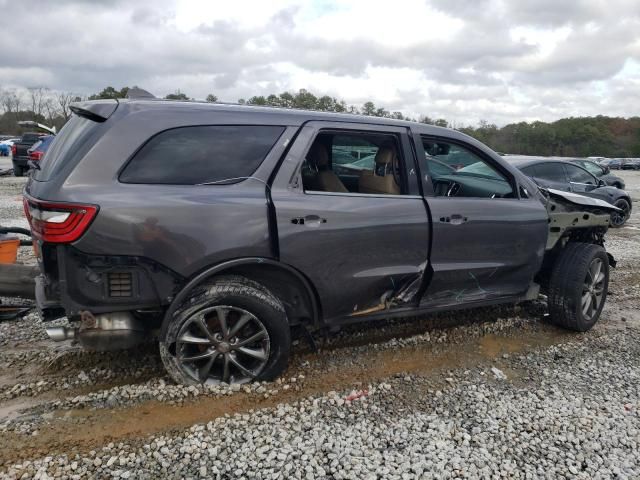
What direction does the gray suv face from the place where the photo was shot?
facing away from the viewer and to the right of the viewer

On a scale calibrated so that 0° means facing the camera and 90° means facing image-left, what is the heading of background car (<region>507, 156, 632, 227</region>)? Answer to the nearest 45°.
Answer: approximately 225°

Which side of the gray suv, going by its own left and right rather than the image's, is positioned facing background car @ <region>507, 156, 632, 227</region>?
front

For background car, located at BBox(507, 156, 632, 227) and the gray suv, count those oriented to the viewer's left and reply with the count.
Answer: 0

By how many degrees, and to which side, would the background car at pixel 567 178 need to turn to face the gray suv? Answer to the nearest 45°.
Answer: approximately 135° to its right

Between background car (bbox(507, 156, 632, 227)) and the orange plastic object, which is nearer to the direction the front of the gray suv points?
the background car

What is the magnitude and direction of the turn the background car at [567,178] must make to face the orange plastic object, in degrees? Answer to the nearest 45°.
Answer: approximately 180°

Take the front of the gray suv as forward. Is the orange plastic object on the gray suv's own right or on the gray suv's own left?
on the gray suv's own left
